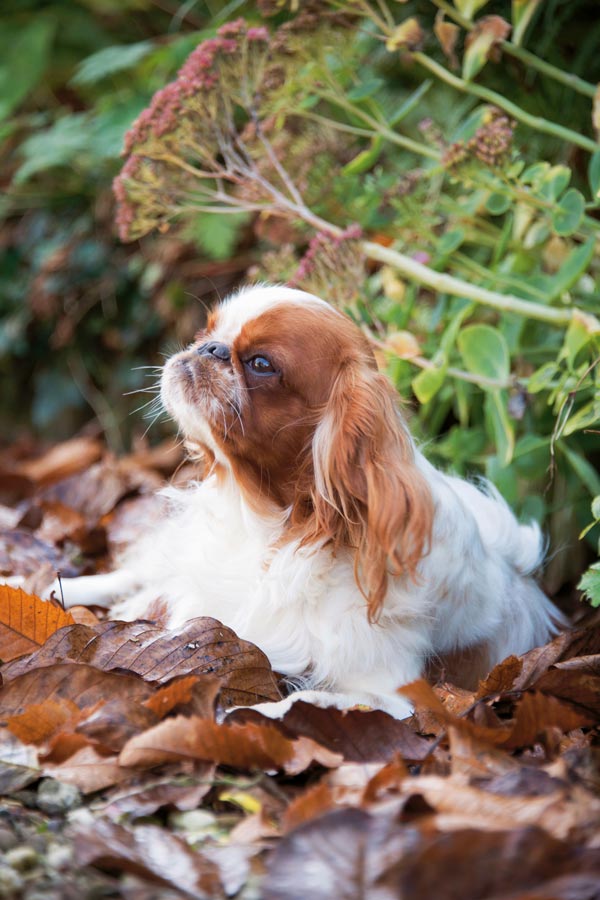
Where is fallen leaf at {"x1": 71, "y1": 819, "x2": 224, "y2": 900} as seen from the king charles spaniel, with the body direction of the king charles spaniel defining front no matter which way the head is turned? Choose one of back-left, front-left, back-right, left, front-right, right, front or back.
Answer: front-left

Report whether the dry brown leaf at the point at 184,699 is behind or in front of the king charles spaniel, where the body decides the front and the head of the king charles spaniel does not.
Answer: in front

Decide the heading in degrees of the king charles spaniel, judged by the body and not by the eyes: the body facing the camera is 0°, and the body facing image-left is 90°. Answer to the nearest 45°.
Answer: approximately 45°

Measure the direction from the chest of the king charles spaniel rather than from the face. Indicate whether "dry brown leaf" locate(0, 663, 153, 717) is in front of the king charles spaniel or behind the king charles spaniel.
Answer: in front

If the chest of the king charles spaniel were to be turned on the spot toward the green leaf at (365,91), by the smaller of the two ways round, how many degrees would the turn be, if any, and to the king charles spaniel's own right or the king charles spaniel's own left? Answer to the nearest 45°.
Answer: approximately 135° to the king charles spaniel's own right

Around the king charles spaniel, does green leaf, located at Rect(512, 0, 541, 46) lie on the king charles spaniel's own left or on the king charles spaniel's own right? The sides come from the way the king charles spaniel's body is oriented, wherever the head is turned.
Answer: on the king charles spaniel's own right

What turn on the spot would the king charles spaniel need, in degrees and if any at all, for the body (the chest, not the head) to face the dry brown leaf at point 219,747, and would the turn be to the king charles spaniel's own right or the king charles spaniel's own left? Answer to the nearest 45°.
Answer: approximately 45° to the king charles spaniel's own left

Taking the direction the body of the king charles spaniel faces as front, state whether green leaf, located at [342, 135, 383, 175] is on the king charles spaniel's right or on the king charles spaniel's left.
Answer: on the king charles spaniel's right

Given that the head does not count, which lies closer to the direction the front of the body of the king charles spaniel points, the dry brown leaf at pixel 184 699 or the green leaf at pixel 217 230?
the dry brown leaf
